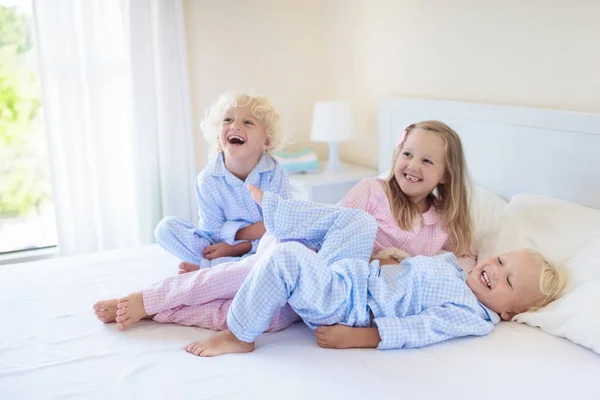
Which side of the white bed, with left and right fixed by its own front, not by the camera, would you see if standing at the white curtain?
right

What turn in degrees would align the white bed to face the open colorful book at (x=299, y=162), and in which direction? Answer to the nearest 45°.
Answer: approximately 135° to its right

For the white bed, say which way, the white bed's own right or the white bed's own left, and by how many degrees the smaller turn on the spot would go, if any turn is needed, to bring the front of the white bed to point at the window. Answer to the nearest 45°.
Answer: approximately 90° to the white bed's own right

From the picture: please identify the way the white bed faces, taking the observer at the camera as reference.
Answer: facing the viewer and to the left of the viewer
